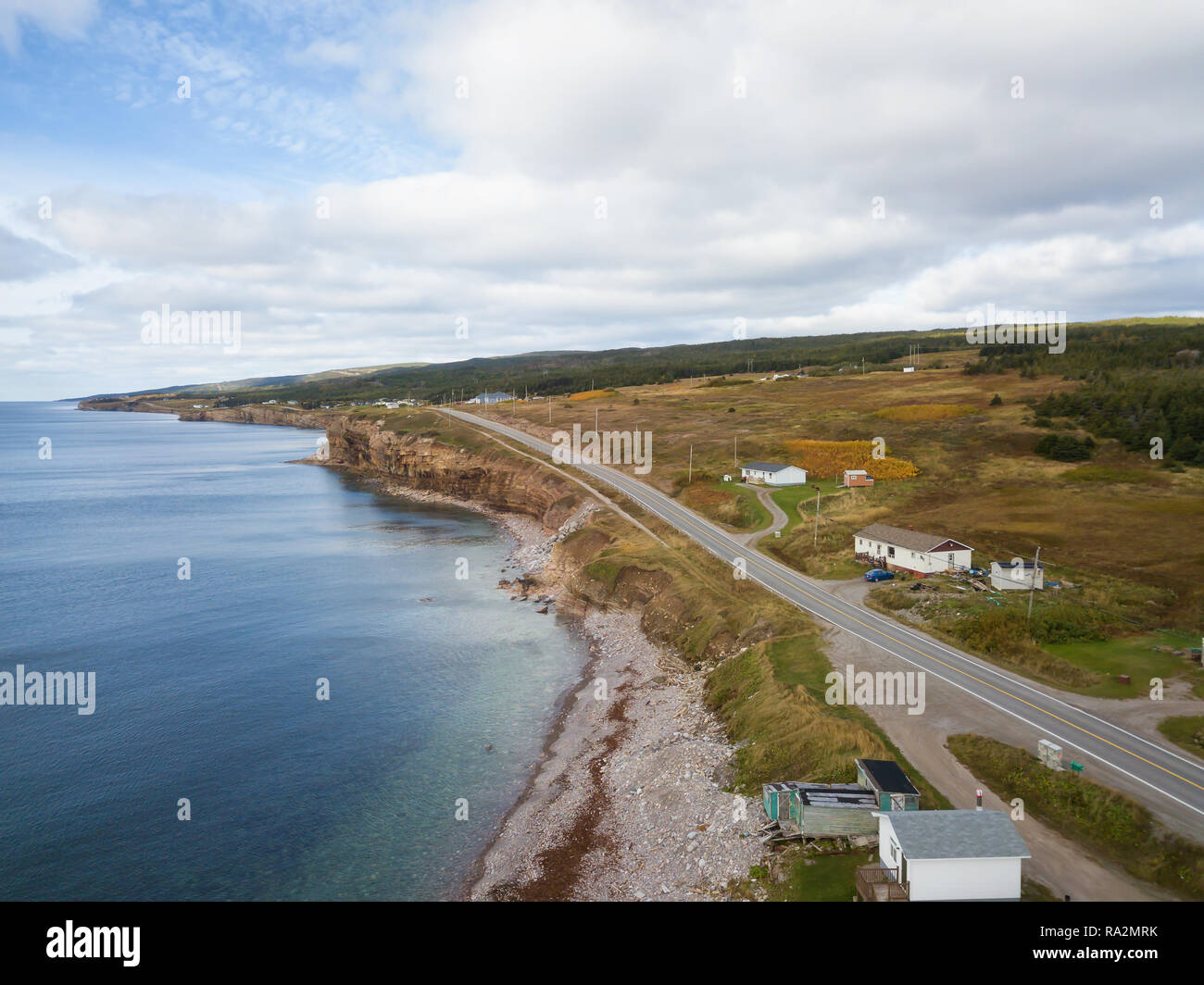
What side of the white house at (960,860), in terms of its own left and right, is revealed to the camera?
left

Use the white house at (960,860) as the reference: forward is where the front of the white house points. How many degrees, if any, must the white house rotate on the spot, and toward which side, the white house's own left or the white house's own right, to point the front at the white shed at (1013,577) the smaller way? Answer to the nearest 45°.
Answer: approximately 90° to the white house's own right
